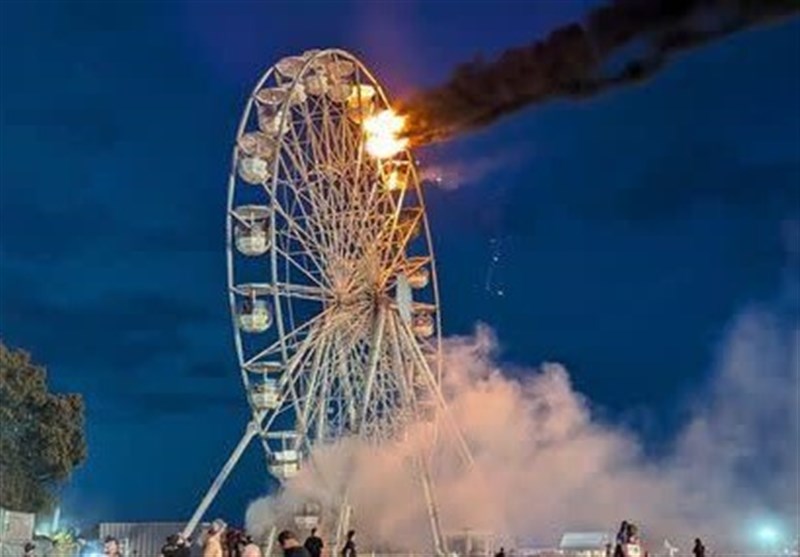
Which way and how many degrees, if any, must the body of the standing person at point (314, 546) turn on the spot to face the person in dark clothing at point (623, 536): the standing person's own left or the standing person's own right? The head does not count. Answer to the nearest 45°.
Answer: approximately 45° to the standing person's own right

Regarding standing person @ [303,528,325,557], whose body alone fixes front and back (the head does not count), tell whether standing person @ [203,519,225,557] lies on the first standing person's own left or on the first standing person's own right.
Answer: on the first standing person's own left

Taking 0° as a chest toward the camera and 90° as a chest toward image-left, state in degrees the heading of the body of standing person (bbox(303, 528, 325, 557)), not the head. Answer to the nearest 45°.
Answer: approximately 180°

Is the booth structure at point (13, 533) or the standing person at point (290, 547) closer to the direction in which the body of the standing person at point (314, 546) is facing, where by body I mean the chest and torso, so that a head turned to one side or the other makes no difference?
the booth structure
